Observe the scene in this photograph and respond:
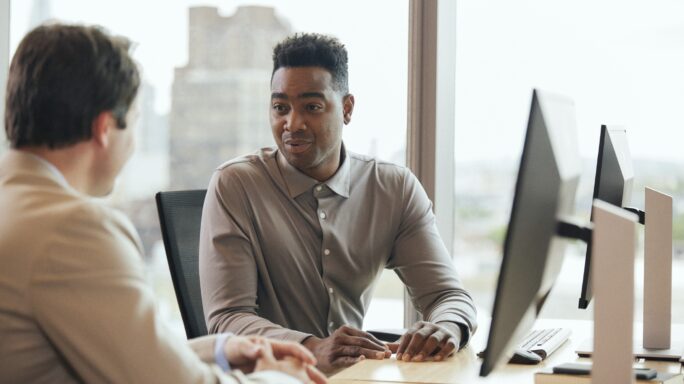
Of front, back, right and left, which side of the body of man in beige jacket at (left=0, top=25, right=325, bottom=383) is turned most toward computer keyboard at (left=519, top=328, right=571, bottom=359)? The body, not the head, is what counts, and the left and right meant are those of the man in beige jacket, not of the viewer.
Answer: front

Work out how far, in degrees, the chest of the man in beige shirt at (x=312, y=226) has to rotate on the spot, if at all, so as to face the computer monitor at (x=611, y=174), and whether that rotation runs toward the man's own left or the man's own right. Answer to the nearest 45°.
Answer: approximately 45° to the man's own left

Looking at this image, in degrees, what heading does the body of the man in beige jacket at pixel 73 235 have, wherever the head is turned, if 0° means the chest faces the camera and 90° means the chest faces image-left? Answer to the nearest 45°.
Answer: approximately 225°

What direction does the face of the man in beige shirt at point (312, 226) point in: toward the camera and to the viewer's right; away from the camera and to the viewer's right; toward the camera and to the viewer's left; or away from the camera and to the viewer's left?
toward the camera and to the viewer's left

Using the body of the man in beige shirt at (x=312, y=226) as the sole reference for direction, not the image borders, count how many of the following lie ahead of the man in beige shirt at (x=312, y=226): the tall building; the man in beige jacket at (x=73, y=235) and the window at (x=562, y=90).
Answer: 1

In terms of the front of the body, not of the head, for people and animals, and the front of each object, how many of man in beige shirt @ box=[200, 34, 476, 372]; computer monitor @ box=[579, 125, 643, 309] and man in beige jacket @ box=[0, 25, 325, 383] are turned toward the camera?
1

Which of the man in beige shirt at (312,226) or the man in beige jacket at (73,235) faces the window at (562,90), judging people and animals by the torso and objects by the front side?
the man in beige jacket at (73,235)

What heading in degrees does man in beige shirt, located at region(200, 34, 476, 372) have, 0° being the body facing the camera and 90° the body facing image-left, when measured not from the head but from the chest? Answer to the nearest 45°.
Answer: approximately 0°

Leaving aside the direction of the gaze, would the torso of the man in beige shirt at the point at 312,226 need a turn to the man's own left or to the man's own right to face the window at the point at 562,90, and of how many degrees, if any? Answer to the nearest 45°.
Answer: approximately 135° to the man's own left

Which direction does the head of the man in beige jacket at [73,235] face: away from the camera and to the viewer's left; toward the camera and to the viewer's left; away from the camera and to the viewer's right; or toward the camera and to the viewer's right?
away from the camera and to the viewer's right

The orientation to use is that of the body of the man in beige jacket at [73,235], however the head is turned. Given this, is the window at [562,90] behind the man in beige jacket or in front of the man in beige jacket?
in front

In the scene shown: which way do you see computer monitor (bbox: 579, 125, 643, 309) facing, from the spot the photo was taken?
facing away from the viewer and to the left of the viewer
